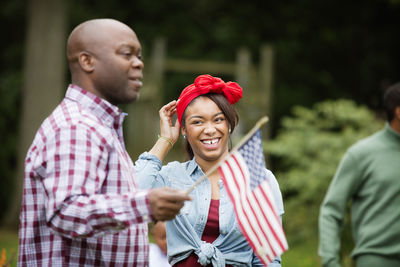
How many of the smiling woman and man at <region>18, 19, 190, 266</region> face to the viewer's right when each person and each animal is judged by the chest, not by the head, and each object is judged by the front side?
1

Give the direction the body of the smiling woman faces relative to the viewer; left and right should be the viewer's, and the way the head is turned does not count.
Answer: facing the viewer

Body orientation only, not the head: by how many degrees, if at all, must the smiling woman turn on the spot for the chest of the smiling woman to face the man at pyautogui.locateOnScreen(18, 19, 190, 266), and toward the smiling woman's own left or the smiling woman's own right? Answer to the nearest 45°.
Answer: approximately 45° to the smiling woman's own right

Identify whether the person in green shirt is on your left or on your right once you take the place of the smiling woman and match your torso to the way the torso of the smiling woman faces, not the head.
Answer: on your left

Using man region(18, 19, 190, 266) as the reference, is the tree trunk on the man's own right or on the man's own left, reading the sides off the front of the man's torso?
on the man's own left

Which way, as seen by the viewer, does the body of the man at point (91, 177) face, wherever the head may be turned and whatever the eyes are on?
to the viewer's right

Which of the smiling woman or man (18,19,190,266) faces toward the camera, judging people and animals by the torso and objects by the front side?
the smiling woman

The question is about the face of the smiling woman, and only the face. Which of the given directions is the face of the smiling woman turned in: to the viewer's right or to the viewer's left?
to the viewer's left

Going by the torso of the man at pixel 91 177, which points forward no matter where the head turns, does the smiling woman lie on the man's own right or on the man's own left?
on the man's own left

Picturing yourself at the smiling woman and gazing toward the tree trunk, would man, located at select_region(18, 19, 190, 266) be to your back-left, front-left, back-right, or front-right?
back-left

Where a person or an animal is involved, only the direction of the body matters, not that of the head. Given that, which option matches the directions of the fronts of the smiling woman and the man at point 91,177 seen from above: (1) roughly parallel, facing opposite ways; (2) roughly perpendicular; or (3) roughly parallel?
roughly perpendicular
